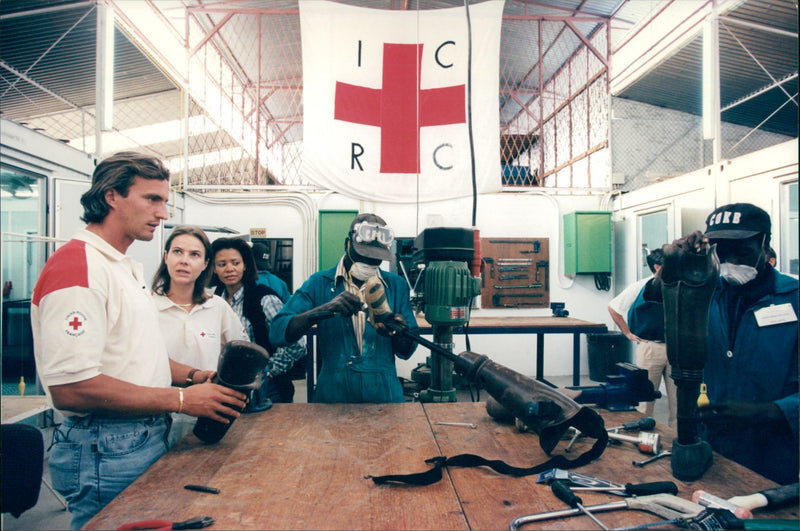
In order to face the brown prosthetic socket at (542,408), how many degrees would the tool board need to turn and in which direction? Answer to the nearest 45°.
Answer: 0° — it already faces it

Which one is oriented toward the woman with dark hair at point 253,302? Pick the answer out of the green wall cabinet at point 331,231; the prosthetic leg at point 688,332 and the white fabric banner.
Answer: the green wall cabinet

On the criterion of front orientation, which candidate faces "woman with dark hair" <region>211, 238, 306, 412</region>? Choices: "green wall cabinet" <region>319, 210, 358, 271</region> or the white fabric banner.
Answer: the green wall cabinet

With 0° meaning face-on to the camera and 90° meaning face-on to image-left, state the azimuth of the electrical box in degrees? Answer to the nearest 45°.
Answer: approximately 0°

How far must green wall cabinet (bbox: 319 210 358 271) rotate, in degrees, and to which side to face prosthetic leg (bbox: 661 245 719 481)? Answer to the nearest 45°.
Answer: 0° — it already faces it

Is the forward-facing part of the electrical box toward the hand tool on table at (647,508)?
yes

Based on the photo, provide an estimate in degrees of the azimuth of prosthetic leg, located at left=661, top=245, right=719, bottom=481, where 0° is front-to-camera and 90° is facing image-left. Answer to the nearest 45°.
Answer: approximately 0°

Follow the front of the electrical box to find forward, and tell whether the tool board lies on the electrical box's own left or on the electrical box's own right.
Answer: on the electrical box's own right
